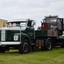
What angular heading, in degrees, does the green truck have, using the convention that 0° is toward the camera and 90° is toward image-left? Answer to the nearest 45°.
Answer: approximately 45°
